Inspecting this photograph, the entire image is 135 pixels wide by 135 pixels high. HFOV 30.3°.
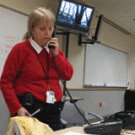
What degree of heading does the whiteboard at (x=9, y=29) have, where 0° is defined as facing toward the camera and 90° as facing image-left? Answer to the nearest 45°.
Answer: approximately 315°

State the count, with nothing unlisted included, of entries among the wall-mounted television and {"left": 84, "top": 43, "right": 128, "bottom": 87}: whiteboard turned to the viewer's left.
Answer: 0

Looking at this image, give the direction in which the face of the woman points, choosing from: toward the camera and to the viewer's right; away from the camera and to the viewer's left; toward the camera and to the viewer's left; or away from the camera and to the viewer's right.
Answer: toward the camera and to the viewer's right

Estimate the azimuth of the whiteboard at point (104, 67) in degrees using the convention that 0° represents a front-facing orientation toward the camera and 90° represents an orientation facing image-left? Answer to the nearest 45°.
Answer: approximately 315°

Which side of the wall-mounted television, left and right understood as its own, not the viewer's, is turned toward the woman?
front

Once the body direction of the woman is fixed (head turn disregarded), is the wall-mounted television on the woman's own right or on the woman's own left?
on the woman's own left

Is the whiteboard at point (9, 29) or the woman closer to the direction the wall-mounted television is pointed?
the woman

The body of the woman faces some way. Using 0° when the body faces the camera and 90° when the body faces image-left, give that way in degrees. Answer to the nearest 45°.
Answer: approximately 315°

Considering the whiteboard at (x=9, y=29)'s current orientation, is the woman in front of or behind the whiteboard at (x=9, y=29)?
in front
